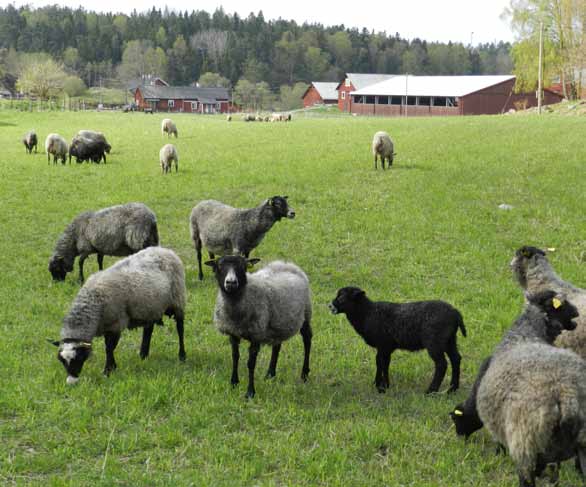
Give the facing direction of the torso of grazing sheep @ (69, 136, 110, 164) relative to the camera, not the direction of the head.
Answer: to the viewer's left

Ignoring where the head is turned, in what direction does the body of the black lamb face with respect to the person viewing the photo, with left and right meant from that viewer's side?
facing to the left of the viewer

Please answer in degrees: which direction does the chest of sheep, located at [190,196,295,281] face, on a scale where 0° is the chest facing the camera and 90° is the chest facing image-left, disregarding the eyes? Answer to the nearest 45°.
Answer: approximately 270°

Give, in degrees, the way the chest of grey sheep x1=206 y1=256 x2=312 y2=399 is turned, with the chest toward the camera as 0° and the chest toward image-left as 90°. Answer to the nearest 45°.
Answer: approximately 45°

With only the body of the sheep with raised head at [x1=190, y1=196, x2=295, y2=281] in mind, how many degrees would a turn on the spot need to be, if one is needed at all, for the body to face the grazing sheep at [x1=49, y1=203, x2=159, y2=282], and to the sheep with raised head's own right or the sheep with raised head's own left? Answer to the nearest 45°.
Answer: approximately 180°

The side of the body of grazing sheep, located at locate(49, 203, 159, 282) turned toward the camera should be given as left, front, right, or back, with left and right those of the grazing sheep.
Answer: left

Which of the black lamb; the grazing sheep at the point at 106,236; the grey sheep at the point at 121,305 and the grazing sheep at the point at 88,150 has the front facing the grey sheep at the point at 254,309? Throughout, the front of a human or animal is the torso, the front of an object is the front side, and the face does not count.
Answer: the black lamb

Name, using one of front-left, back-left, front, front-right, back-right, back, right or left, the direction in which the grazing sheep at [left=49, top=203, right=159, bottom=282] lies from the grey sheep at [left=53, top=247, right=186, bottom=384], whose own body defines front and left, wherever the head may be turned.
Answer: back-right

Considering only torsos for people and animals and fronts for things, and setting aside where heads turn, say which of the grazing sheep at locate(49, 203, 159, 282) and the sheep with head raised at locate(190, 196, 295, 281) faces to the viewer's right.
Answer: the sheep with head raised at locate(190, 196, 295, 281)

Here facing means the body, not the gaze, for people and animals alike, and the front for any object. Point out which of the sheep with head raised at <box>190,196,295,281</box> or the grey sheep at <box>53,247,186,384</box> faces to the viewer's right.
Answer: the sheep with head raised
